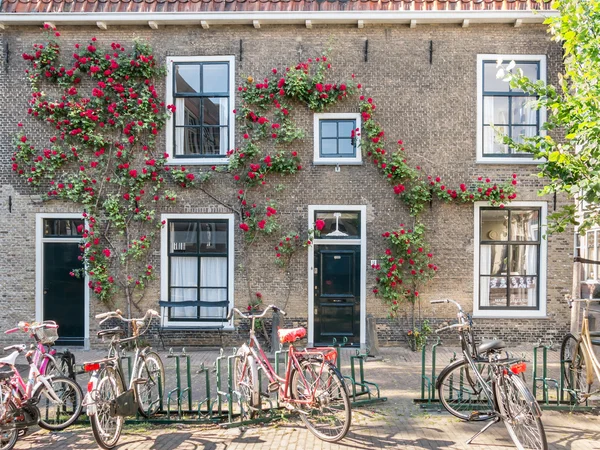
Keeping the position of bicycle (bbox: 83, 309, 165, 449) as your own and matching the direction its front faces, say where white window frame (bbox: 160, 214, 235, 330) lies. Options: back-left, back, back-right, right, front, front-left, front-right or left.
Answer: front-left

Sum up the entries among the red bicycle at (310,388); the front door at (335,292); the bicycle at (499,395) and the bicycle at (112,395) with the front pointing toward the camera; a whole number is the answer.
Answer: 1

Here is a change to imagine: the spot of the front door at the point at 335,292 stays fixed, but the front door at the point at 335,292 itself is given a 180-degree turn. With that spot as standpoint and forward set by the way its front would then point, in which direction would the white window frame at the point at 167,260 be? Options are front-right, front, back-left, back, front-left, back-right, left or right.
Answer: left

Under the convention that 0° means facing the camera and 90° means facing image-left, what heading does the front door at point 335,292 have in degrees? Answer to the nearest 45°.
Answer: approximately 0°

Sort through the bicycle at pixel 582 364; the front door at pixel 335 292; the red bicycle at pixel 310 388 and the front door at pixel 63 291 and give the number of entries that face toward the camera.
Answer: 2

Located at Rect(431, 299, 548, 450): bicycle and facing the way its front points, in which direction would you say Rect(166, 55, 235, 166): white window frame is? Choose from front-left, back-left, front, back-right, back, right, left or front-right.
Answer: front

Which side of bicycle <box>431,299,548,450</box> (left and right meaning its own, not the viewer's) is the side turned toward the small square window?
front

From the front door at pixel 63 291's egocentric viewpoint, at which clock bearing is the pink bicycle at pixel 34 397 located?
The pink bicycle is roughly at 12 o'clock from the front door.

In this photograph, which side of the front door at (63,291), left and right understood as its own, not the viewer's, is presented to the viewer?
front

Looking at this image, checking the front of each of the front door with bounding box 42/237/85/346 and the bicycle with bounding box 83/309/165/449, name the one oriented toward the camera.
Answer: the front door

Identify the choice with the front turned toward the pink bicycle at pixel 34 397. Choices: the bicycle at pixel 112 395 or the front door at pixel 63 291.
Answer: the front door

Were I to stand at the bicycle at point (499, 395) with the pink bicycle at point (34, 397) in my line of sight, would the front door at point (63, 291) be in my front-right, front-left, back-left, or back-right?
front-right

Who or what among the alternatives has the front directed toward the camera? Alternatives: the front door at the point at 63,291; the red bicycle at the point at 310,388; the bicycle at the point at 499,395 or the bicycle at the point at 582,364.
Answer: the front door

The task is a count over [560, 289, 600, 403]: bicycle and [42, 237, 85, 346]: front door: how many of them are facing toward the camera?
1

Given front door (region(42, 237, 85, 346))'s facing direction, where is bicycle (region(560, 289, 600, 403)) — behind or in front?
in front

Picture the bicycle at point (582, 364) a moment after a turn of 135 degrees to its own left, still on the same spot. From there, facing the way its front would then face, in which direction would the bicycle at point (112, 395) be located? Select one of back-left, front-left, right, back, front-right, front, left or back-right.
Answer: front-right

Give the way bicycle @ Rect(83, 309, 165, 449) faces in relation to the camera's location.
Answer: facing away from the viewer and to the right of the viewer

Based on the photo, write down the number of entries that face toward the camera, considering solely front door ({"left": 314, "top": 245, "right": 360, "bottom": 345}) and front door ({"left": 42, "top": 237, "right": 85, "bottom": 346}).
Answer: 2

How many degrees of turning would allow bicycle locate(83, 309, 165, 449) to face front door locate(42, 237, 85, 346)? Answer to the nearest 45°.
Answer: approximately 45° to its left

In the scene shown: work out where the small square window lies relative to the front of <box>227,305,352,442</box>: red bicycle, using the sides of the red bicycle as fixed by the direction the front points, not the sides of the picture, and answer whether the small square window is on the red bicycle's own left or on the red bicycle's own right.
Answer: on the red bicycle's own right

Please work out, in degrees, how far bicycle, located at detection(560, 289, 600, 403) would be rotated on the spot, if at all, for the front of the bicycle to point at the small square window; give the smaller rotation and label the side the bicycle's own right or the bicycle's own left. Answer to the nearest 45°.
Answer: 0° — it already faces it

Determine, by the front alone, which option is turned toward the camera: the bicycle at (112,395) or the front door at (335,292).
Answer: the front door

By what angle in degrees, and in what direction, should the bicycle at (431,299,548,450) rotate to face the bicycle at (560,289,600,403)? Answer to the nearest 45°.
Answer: approximately 90° to its right

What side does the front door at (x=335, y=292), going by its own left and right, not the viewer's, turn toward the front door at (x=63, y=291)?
right

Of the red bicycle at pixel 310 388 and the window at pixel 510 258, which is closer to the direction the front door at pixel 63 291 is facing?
the red bicycle
